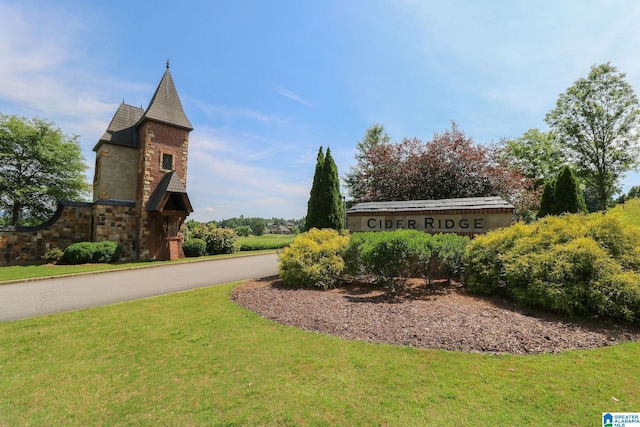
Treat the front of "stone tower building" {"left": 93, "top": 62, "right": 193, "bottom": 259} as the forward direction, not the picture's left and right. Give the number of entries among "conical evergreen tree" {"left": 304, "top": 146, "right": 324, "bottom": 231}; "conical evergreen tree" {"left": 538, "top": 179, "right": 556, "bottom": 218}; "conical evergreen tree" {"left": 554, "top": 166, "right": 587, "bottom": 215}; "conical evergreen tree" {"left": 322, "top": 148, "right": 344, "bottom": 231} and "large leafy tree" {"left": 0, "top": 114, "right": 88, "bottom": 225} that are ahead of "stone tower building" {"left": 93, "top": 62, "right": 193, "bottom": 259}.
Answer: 4

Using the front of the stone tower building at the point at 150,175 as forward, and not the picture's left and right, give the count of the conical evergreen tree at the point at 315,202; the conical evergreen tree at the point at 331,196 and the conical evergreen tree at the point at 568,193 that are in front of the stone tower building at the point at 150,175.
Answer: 3

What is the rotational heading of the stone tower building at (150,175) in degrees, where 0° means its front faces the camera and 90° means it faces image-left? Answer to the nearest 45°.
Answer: approximately 315°

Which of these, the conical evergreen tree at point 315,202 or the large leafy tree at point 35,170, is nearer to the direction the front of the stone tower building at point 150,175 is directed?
the conical evergreen tree

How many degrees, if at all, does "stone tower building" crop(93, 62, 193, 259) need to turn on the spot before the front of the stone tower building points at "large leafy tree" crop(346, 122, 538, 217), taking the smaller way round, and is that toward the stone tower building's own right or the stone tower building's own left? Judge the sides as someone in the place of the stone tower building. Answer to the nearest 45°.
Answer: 0° — it already faces it

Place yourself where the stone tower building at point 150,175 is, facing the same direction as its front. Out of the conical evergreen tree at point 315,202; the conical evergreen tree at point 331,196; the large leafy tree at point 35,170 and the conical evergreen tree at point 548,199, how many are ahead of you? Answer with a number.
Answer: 3

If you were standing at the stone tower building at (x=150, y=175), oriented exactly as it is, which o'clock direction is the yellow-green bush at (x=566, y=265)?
The yellow-green bush is roughly at 1 o'clock from the stone tower building.

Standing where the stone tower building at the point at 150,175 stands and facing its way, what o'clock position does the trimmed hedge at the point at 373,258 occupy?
The trimmed hedge is roughly at 1 o'clock from the stone tower building.

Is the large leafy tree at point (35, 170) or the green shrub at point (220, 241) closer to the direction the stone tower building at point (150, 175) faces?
the green shrub

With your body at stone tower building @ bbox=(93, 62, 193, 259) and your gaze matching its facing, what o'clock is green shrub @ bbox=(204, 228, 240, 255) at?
The green shrub is roughly at 10 o'clock from the stone tower building.
